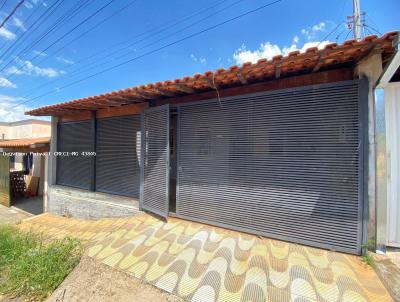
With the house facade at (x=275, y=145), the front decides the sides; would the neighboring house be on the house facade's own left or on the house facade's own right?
on the house facade's own right

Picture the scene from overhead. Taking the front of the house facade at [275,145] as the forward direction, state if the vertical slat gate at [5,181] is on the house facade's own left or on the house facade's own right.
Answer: on the house facade's own right

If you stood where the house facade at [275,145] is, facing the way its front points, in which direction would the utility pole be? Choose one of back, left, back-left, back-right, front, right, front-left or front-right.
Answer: back

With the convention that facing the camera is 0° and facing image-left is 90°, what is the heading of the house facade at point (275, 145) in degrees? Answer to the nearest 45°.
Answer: approximately 45°
